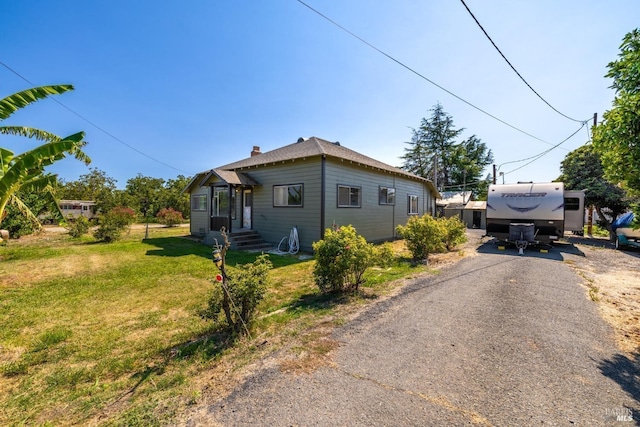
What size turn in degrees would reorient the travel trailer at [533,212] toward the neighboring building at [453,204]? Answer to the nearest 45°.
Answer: approximately 135° to its right

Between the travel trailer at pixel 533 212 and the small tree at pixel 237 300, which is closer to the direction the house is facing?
the small tree

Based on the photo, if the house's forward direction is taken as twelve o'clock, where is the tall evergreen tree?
The tall evergreen tree is roughly at 6 o'clock from the house.

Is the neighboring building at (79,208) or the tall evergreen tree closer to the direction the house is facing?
the neighboring building

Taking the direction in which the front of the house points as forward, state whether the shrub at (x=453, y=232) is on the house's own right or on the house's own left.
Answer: on the house's own left

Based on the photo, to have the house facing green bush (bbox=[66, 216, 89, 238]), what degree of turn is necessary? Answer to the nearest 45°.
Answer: approximately 45° to its right

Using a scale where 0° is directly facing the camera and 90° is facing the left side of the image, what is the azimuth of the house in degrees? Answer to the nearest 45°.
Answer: approximately 45°

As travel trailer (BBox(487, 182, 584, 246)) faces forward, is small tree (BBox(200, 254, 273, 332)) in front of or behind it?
in front

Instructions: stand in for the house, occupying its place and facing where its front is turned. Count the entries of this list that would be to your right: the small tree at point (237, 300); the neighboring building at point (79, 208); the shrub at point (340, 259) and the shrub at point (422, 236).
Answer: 1

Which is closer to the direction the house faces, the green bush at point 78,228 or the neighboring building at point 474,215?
the green bush

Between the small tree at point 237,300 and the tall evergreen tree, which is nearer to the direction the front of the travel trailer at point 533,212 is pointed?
the small tree

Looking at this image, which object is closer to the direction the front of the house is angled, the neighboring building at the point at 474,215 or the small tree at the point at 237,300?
the small tree

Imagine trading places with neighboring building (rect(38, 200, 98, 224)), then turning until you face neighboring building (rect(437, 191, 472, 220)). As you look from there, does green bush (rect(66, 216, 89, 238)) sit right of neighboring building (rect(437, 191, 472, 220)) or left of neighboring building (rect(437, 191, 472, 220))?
right

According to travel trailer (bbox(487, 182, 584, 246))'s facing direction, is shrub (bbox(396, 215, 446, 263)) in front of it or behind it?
in front

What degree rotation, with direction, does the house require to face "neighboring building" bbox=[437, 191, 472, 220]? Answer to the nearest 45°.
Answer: approximately 180°
